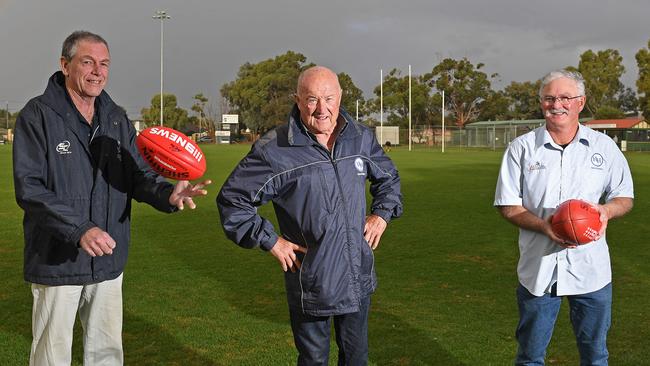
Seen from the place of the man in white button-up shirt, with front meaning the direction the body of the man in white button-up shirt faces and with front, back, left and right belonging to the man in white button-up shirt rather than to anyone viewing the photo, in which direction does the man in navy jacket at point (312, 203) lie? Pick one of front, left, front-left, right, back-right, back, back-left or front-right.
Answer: front-right

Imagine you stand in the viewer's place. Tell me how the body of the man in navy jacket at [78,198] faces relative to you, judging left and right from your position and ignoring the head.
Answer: facing the viewer and to the right of the viewer

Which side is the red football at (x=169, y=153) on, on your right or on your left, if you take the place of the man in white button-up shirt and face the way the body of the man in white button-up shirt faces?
on your right

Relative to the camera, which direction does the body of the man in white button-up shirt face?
toward the camera

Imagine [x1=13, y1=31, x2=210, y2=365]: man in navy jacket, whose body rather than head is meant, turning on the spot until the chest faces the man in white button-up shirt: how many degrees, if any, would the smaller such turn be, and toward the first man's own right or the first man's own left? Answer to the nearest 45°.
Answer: approximately 45° to the first man's own left

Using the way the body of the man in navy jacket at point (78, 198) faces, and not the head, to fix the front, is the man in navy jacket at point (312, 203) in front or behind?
in front

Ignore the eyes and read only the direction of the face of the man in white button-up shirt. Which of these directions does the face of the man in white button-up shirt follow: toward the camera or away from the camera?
toward the camera
